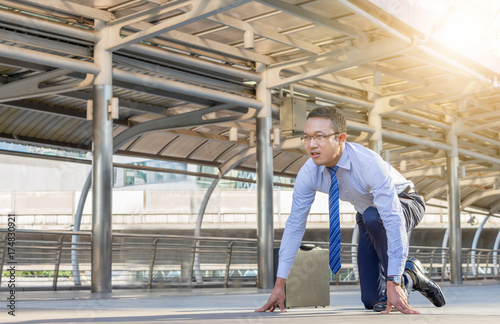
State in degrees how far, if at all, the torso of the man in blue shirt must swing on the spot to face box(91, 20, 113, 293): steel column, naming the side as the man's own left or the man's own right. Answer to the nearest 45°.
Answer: approximately 90° to the man's own right

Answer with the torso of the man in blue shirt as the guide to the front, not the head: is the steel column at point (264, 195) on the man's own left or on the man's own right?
on the man's own right

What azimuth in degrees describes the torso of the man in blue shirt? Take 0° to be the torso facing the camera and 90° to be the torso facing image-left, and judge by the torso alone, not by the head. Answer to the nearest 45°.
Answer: approximately 45°
